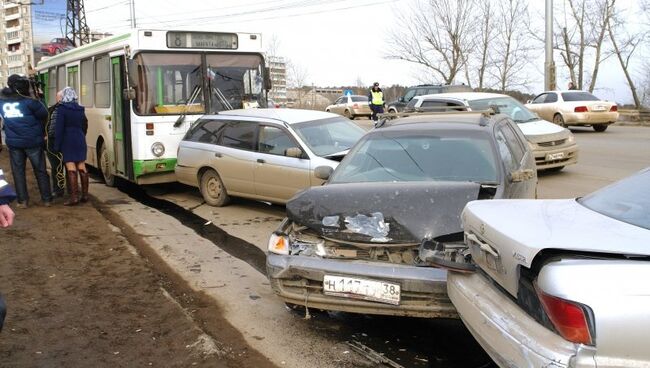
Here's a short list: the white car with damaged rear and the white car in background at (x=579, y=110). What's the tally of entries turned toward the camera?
0

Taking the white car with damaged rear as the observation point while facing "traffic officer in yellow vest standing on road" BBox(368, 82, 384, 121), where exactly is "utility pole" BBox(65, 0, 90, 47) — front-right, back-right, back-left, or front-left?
front-left

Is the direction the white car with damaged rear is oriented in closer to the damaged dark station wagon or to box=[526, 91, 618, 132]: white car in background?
the white car in background

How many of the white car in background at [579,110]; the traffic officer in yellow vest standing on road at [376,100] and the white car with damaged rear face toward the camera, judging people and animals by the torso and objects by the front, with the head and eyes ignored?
1

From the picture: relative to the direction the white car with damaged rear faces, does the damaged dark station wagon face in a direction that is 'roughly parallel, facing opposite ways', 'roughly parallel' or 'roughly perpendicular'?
roughly parallel, facing opposite ways

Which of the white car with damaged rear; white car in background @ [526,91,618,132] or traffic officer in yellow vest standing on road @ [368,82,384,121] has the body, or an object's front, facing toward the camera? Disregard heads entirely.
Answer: the traffic officer in yellow vest standing on road

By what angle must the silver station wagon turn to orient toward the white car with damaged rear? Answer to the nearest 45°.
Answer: approximately 45° to its right

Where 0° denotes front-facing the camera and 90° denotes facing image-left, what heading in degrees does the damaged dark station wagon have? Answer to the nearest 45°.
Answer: approximately 45°

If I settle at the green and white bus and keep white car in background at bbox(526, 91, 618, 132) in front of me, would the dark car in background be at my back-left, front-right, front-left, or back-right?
front-left

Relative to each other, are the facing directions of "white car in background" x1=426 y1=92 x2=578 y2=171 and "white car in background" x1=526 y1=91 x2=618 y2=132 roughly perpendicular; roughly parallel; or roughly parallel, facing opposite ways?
roughly parallel, facing opposite ways

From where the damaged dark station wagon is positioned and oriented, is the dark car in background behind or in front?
behind

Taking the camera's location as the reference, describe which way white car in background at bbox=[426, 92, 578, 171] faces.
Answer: facing the viewer and to the right of the viewer

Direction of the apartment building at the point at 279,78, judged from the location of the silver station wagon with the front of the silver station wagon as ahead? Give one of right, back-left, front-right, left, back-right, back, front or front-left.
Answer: back-left

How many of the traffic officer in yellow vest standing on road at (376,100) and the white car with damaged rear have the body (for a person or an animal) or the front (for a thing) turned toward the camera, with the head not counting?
1

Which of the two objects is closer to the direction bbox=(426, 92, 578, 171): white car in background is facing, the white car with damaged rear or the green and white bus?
the white car with damaged rear

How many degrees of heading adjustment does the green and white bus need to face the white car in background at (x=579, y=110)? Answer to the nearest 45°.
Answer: approximately 90° to its left

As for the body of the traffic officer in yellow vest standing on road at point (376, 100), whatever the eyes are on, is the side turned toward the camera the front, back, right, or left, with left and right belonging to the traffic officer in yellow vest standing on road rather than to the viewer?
front

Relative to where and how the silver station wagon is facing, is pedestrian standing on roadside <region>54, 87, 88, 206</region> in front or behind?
behind

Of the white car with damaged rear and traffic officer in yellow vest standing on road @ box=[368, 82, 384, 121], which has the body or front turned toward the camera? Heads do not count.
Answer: the traffic officer in yellow vest standing on road

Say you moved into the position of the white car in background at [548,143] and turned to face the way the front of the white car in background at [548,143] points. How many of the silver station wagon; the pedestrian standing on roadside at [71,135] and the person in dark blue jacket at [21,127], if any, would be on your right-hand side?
3

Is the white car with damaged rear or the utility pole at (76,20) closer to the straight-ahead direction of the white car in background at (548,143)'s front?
the white car with damaged rear
